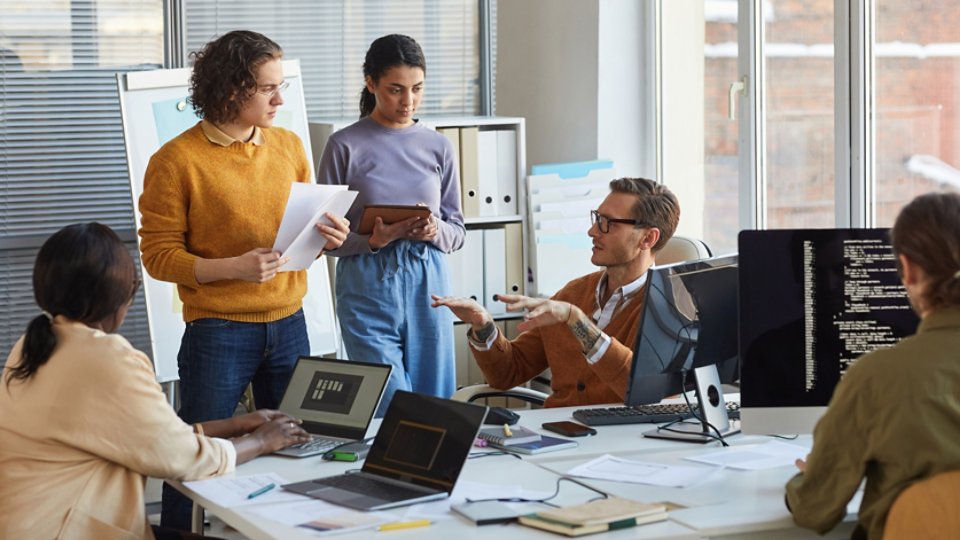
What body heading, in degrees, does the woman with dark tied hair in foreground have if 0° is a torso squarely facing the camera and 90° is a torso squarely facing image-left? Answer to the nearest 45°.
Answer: approximately 225°

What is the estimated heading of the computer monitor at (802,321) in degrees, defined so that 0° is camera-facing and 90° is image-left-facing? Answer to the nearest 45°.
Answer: approximately 0°

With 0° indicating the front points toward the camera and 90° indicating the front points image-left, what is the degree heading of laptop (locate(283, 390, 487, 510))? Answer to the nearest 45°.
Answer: approximately 45°

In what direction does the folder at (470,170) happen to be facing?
toward the camera

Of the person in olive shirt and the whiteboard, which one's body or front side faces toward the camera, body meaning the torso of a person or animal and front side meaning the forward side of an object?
the whiteboard

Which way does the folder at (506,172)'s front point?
toward the camera

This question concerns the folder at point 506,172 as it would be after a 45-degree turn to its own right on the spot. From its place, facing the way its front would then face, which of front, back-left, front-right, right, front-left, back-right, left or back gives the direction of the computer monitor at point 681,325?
front-left

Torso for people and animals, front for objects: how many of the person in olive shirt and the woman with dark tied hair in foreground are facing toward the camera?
0

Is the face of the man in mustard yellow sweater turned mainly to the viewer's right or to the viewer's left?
to the viewer's right

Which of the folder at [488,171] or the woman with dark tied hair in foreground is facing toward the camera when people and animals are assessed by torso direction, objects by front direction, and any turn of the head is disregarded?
the folder

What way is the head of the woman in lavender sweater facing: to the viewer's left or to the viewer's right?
to the viewer's right

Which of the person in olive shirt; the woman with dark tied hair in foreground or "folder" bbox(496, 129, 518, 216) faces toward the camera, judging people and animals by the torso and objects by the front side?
the folder

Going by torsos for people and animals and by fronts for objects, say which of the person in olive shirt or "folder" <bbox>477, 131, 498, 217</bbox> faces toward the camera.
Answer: the folder

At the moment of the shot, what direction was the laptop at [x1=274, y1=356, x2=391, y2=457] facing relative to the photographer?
facing the viewer and to the left of the viewer

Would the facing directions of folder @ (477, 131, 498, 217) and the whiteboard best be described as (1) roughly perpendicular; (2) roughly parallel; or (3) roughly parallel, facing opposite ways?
roughly parallel

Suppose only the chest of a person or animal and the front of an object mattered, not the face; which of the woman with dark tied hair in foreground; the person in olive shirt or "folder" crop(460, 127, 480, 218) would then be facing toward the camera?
the folder

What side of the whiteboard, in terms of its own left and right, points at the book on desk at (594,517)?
front
